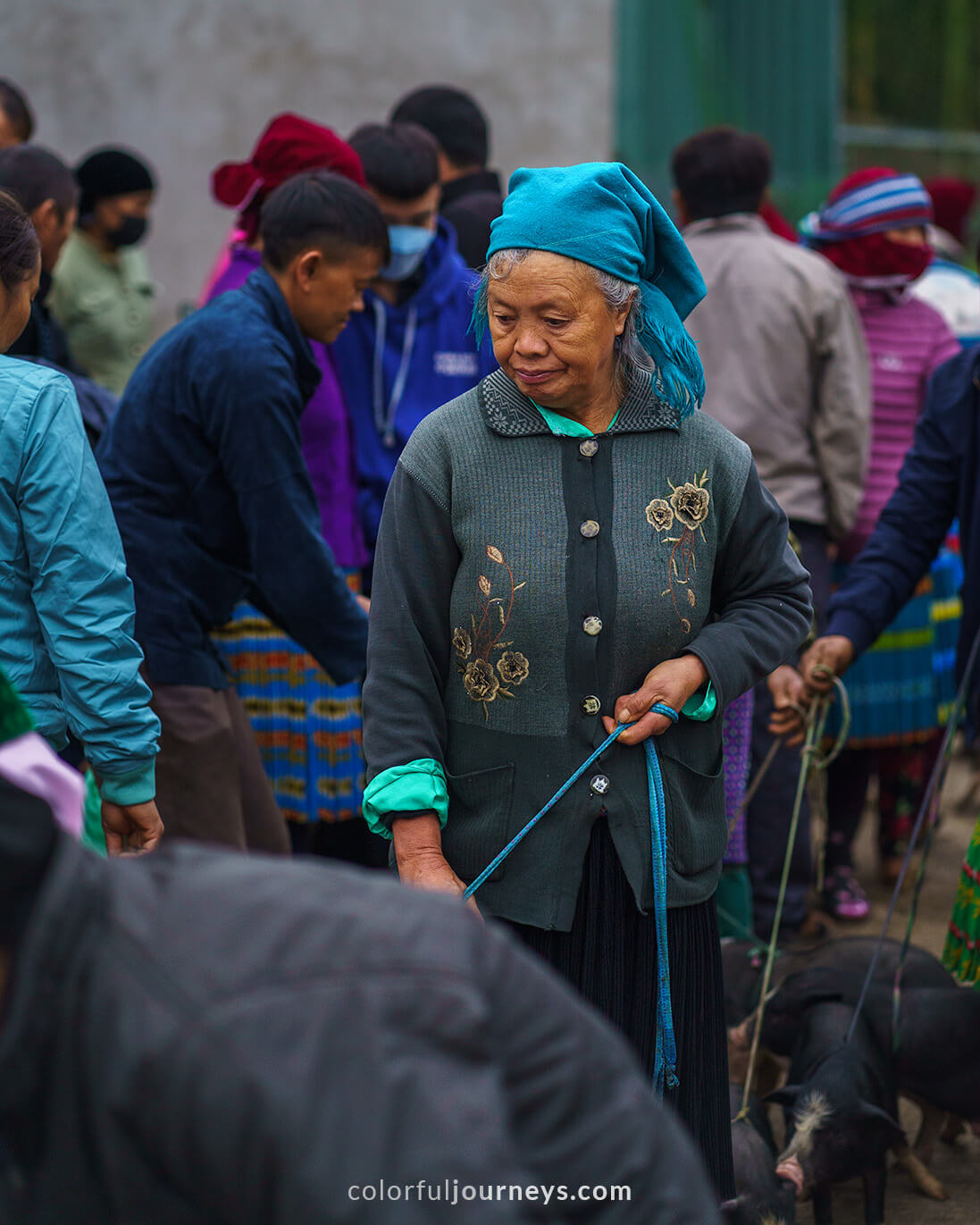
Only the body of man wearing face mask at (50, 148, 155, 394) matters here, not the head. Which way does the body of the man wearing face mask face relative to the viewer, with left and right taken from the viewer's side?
facing the viewer and to the right of the viewer

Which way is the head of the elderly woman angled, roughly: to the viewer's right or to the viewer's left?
to the viewer's left

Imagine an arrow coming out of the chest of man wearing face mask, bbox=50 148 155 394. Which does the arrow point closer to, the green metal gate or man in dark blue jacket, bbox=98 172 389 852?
the man in dark blue jacket

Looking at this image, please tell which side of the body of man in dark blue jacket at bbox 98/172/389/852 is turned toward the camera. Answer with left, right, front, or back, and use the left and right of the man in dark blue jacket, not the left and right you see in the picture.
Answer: right

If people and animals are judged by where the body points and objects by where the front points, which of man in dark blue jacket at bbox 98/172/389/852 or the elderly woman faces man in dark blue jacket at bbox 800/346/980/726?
man in dark blue jacket at bbox 98/172/389/852

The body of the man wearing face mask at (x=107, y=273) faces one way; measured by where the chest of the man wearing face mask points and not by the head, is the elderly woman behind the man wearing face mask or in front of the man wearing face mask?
in front

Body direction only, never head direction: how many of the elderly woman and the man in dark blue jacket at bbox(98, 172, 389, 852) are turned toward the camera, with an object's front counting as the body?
1

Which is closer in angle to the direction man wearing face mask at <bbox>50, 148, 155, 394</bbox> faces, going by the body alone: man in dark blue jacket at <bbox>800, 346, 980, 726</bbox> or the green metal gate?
the man in dark blue jacket

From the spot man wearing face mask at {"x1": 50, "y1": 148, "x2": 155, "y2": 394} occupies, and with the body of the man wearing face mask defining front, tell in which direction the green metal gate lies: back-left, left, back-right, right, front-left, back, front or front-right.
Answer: left

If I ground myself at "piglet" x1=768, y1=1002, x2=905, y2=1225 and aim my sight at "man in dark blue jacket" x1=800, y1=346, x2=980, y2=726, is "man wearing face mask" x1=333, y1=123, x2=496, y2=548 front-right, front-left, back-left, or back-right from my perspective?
front-left

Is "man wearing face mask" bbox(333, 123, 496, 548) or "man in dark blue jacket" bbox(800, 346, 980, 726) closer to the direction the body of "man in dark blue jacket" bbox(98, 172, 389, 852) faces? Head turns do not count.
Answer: the man in dark blue jacket

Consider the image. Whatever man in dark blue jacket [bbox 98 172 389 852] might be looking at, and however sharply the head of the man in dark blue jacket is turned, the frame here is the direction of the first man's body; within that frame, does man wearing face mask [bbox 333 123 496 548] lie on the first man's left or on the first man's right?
on the first man's left

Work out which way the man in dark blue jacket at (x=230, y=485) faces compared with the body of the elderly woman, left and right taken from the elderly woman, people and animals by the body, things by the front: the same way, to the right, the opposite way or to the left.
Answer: to the left

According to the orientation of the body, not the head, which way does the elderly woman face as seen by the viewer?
toward the camera
